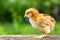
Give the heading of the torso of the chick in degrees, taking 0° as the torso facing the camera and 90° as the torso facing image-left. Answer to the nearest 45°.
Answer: approximately 90°
